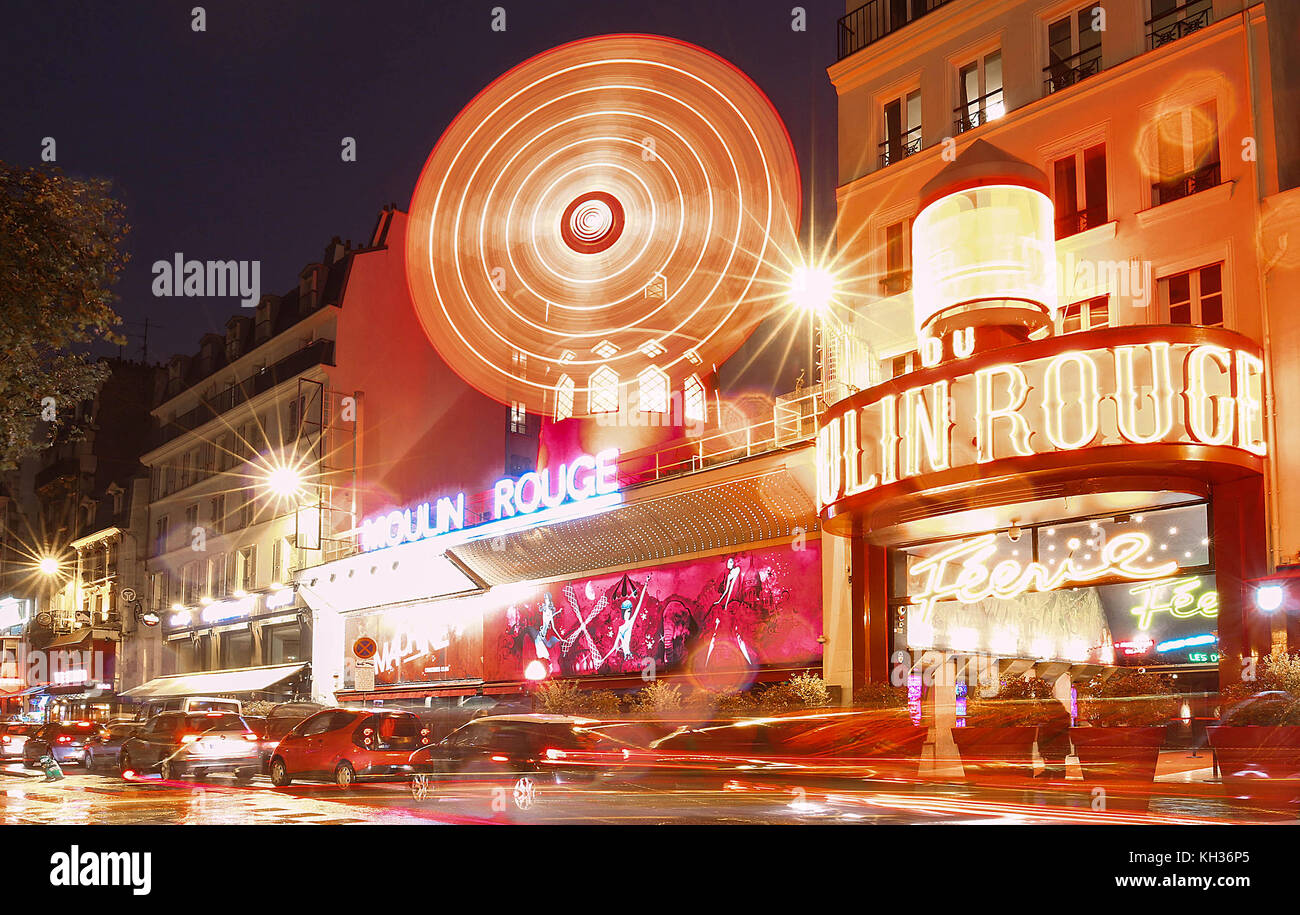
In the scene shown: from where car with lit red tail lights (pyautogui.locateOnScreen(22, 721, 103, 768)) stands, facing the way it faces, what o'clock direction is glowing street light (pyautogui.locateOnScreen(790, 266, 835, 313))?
The glowing street light is roughly at 6 o'clock from the car with lit red tail lights.

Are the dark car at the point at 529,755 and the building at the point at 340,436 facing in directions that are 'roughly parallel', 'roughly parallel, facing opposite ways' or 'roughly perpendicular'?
roughly perpendicular

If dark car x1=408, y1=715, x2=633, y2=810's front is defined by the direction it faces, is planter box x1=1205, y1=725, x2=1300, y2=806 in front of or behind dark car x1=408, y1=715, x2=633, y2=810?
behind

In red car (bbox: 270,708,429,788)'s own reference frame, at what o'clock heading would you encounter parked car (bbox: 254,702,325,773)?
The parked car is roughly at 1 o'clock from the red car.

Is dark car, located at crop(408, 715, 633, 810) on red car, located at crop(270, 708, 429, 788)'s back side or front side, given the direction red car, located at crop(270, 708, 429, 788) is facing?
on the back side

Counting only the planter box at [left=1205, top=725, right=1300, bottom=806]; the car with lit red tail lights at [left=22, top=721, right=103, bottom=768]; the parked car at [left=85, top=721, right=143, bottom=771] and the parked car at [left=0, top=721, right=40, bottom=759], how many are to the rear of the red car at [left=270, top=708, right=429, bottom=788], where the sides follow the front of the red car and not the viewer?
1

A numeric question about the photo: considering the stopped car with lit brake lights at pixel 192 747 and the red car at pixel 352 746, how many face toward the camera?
0

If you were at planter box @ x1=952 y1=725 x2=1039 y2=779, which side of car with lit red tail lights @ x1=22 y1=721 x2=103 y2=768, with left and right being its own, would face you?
back

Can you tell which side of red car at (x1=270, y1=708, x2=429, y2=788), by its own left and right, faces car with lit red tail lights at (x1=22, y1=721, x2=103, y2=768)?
front

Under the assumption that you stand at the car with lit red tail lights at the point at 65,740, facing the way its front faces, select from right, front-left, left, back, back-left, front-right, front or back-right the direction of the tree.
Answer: back-left

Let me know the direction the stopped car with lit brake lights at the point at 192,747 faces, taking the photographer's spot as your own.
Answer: facing away from the viewer and to the left of the viewer

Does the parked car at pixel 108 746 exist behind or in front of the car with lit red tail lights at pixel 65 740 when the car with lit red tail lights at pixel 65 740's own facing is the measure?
behind

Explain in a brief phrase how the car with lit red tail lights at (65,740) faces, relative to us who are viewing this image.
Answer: facing away from the viewer and to the left of the viewer

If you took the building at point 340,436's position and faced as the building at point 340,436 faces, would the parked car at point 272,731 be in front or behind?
in front

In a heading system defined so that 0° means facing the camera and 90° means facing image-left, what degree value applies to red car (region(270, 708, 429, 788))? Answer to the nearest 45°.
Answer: approximately 135°

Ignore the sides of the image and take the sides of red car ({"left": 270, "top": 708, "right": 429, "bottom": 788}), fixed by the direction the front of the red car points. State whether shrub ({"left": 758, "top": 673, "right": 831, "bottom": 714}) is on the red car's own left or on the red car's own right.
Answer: on the red car's own right

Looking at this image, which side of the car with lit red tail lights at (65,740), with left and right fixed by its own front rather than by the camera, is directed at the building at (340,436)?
right

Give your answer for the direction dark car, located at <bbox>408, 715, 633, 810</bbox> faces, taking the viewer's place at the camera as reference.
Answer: facing away from the viewer and to the left of the viewer

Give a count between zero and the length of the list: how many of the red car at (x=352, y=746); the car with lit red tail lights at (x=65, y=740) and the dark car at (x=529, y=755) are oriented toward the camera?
0

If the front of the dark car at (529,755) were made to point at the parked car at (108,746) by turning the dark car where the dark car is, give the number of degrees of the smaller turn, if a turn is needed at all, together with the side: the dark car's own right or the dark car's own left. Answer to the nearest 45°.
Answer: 0° — it already faces it
